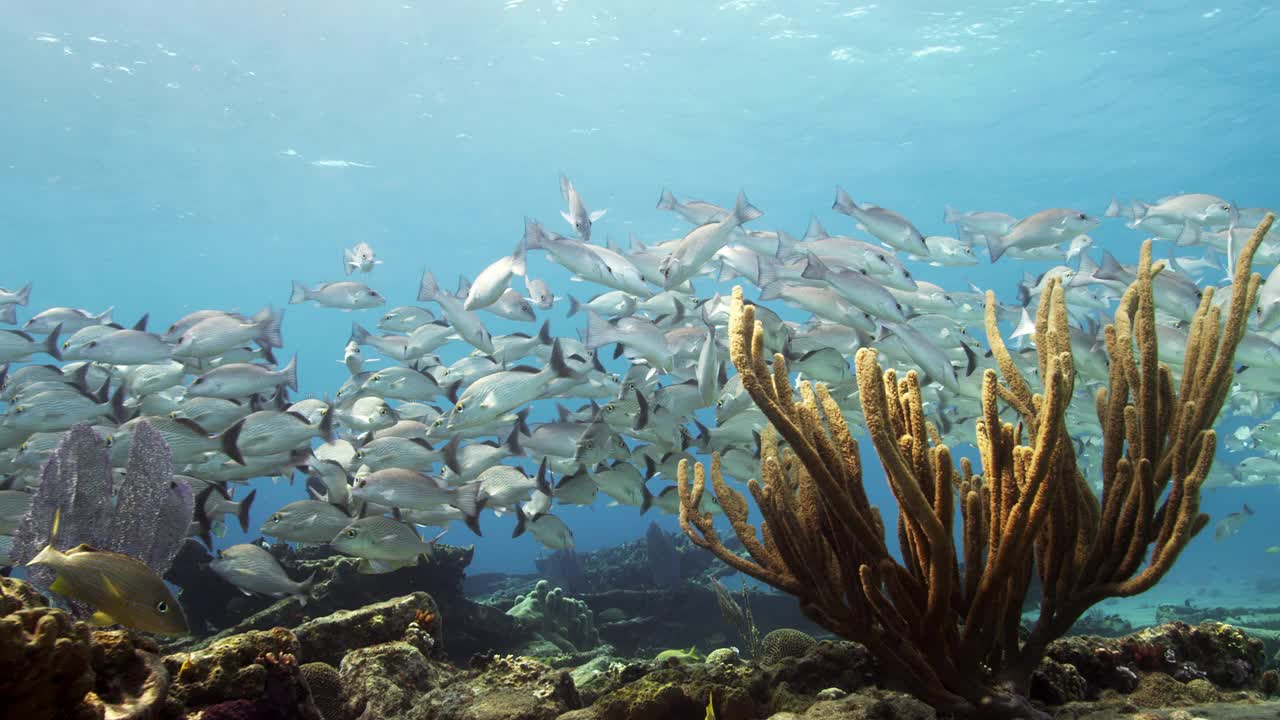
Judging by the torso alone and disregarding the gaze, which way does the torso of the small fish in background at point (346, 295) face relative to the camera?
to the viewer's right

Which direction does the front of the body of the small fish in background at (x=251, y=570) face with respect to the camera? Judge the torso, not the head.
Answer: to the viewer's left

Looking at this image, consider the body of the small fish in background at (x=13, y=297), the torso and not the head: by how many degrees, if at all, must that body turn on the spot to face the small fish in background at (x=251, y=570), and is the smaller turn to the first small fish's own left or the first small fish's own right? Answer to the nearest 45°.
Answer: approximately 90° to the first small fish's own left

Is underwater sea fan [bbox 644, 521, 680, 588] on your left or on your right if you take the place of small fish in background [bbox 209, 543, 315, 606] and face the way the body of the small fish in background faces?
on your right

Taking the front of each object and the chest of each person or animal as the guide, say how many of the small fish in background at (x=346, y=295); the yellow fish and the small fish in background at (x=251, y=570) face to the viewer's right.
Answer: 2

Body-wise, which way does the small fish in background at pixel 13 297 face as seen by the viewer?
to the viewer's left

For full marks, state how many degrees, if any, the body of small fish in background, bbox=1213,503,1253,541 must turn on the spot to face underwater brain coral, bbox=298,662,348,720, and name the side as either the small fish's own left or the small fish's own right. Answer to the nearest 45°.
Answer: approximately 90° to the small fish's own left

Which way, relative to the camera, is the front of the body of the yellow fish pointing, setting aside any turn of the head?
to the viewer's right

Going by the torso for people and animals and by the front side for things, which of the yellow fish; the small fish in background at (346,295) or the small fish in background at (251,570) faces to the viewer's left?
the small fish in background at (251,570)

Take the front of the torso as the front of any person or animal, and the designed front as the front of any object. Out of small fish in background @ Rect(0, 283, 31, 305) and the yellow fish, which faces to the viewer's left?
the small fish in background
